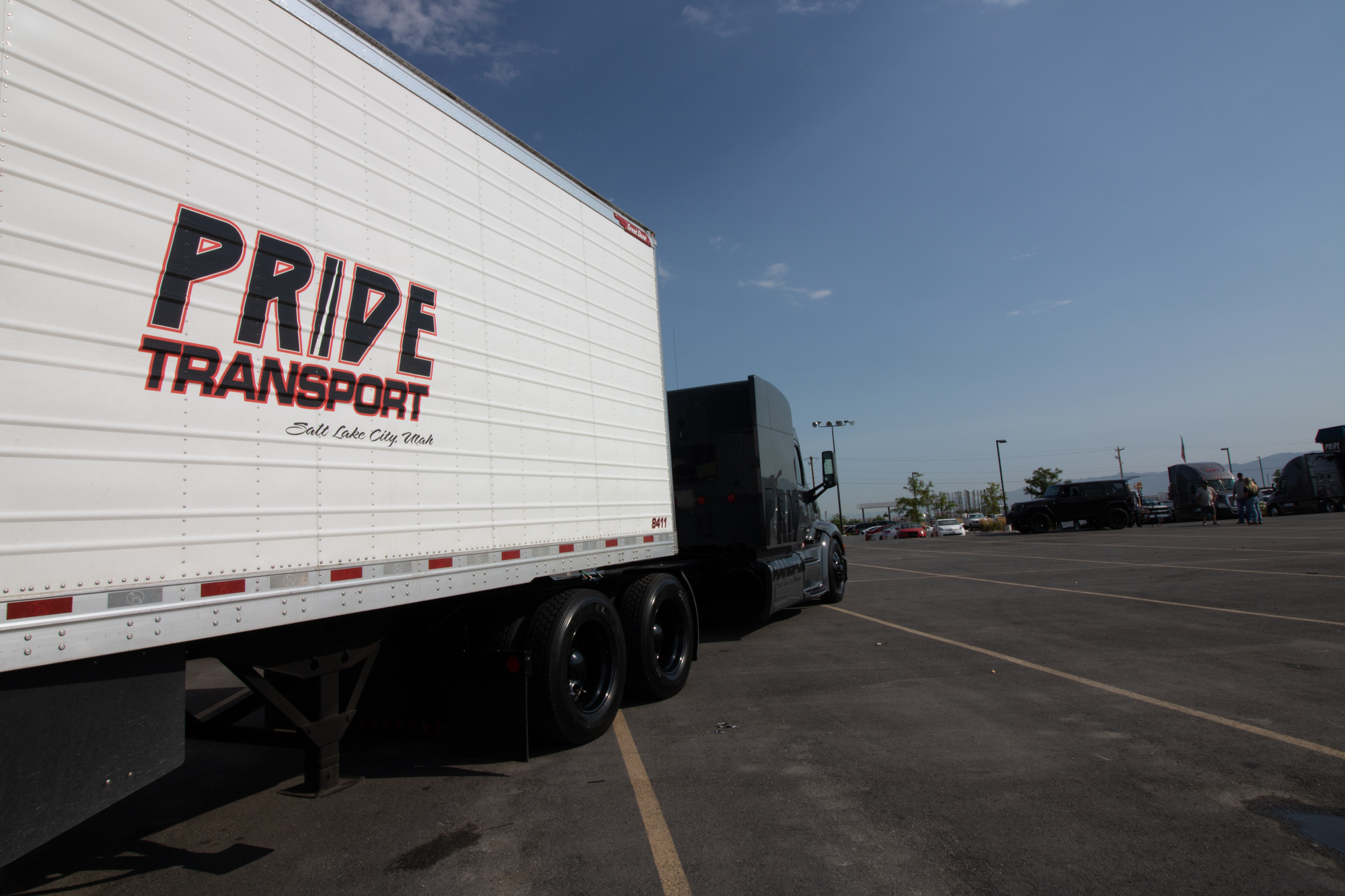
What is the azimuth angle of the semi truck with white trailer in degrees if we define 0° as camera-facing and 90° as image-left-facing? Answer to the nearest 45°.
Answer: approximately 225°

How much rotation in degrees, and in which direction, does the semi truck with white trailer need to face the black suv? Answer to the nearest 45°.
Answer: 0° — it already faces it

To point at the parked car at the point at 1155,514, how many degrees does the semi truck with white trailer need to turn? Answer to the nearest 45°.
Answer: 0° — it already faces it

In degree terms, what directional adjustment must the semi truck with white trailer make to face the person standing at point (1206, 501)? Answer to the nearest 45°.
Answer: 0° — it already faces them

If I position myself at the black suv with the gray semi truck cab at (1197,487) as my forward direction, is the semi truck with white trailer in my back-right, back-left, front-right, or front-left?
back-right
